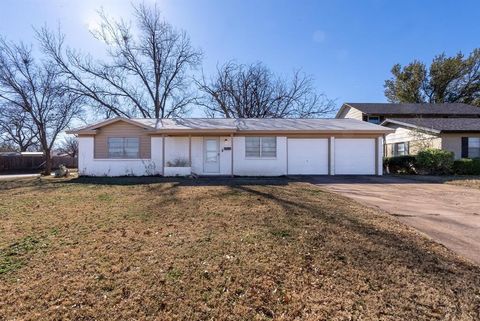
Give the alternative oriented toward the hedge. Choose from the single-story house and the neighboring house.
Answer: the neighboring house

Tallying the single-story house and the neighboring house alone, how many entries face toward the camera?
2

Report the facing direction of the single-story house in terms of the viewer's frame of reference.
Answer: facing the viewer

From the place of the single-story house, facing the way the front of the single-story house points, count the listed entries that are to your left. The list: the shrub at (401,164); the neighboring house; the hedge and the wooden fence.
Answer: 3

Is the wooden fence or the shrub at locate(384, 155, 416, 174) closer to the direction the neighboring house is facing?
the shrub

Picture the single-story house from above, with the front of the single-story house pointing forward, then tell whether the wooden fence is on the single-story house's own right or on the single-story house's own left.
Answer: on the single-story house's own right

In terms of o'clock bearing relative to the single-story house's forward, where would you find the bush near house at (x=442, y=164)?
The bush near house is roughly at 9 o'clock from the single-story house.

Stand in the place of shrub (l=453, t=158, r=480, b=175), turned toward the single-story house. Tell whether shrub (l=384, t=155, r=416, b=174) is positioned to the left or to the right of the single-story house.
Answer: right

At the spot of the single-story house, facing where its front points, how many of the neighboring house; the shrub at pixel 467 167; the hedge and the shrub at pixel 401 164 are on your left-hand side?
4

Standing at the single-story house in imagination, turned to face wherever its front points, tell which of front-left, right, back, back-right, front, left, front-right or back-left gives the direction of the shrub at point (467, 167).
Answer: left

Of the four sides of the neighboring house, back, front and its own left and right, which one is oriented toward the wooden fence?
right

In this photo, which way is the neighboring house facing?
toward the camera

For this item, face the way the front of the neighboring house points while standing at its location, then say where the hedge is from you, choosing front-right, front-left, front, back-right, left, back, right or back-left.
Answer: front
